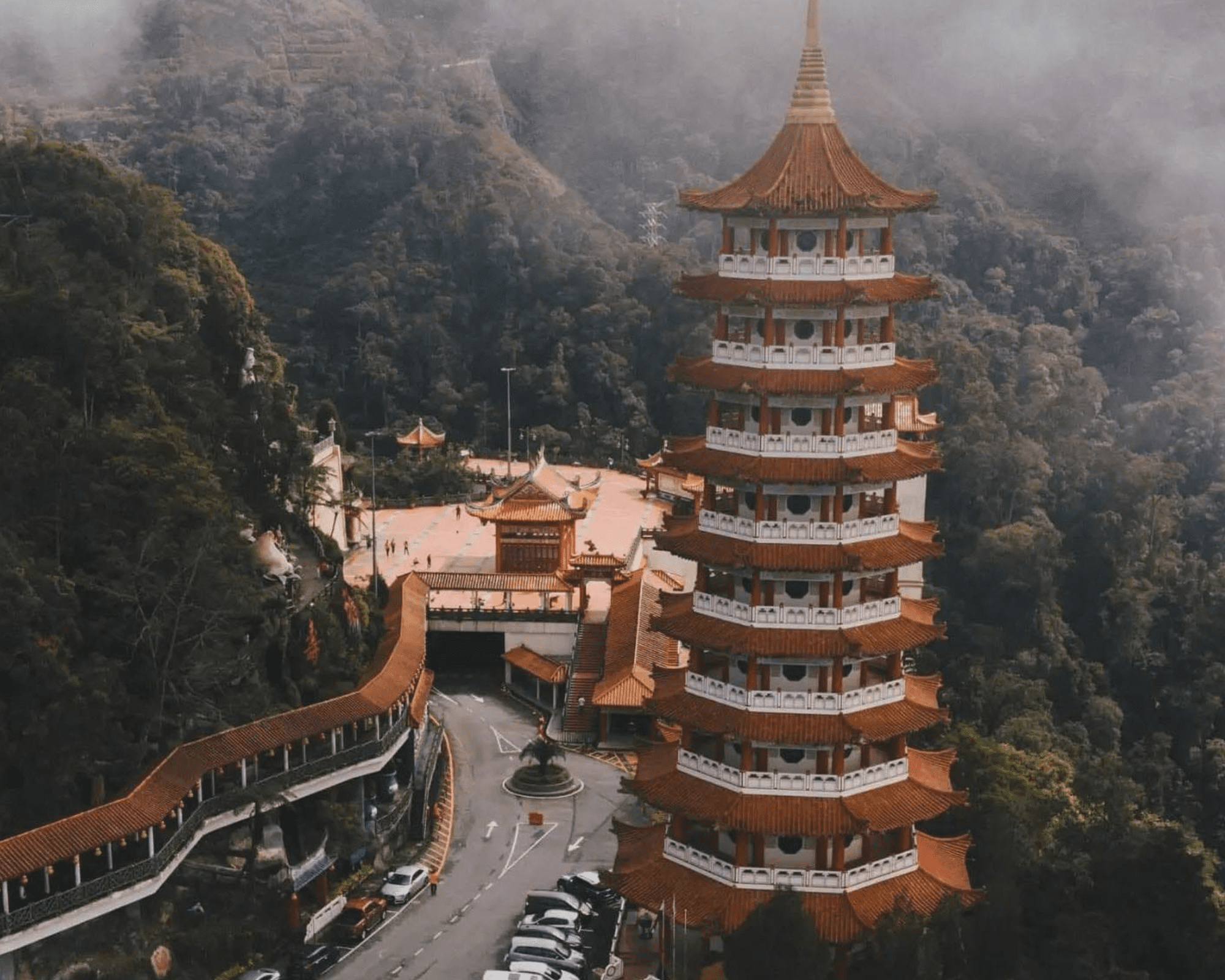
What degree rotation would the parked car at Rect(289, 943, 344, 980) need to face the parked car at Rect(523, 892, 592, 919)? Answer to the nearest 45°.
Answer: approximately 45° to its right

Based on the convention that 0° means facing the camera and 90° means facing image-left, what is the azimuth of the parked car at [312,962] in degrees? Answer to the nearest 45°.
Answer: approximately 225°

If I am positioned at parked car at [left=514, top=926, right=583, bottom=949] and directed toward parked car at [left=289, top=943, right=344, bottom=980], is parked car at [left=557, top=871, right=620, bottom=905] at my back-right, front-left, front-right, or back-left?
back-right
